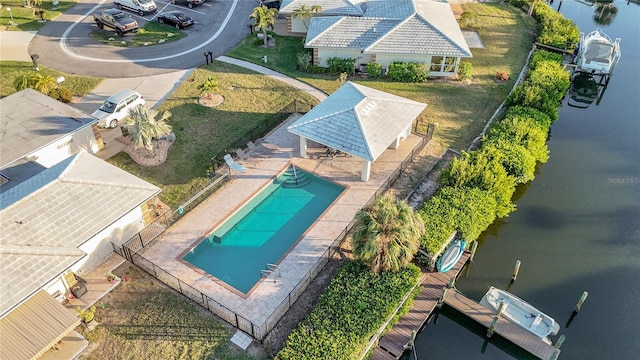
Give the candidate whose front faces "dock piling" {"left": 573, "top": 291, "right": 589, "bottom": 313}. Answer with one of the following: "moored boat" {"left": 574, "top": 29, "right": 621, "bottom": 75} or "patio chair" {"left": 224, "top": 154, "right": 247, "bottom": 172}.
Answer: the patio chair

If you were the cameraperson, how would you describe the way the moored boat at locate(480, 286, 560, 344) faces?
facing away from the viewer and to the left of the viewer

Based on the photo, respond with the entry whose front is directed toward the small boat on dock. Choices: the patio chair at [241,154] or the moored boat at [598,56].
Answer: the patio chair

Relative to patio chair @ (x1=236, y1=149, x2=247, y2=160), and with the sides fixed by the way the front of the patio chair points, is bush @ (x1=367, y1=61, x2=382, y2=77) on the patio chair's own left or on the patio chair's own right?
on the patio chair's own left

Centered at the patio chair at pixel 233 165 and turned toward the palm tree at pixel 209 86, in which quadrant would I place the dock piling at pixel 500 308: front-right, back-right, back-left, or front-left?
back-right

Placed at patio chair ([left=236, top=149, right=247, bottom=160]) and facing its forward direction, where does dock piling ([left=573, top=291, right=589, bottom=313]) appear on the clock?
The dock piling is roughly at 12 o'clock from the patio chair.

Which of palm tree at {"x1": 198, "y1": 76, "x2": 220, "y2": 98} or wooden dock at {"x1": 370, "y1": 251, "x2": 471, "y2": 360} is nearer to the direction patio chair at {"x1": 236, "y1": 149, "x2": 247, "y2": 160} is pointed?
the wooden dock

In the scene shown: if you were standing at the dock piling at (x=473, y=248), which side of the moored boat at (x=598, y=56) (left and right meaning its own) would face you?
back
